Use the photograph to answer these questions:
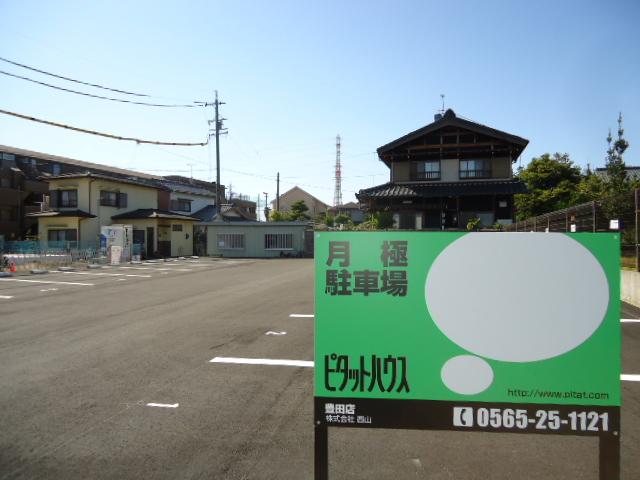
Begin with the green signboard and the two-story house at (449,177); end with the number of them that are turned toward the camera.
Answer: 2

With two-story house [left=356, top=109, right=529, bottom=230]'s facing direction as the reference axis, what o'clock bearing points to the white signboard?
The white signboard is roughly at 3 o'clock from the two-story house.

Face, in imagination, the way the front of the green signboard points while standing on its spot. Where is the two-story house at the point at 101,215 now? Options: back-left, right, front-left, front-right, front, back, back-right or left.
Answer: back-right

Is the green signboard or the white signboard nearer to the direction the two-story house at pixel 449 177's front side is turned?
the green signboard

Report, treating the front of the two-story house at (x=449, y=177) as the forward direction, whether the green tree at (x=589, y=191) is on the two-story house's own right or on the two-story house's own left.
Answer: on the two-story house's own left

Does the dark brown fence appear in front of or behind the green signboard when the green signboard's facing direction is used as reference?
behind

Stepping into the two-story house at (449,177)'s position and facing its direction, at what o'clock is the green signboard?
The green signboard is roughly at 12 o'clock from the two-story house.

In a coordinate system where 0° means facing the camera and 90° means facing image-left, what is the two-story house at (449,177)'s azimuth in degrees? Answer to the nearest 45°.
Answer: approximately 0°

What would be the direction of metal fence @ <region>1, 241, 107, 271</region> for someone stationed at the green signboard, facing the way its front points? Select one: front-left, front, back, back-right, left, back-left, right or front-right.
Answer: back-right
